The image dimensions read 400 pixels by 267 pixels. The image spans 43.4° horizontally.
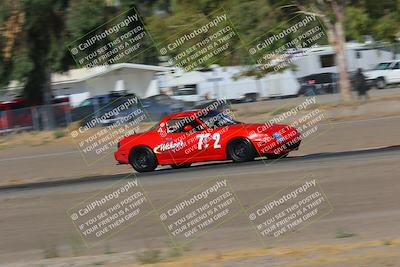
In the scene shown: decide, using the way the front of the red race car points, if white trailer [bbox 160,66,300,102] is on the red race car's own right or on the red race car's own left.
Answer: on the red race car's own left

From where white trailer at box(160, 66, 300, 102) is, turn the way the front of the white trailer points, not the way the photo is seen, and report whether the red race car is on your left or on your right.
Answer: on your left

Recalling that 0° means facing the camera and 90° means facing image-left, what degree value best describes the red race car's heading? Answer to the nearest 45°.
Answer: approximately 315°

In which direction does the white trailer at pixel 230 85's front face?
to the viewer's left
